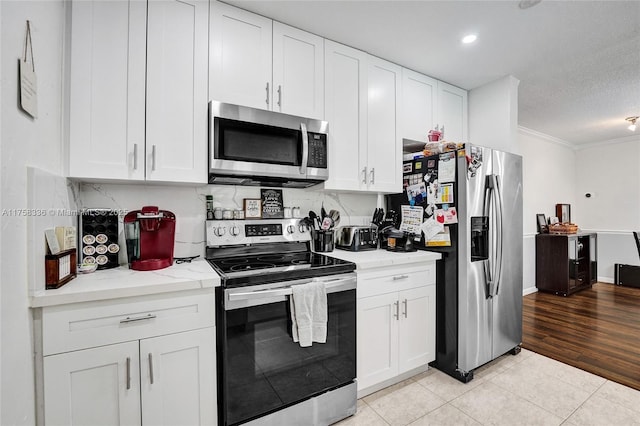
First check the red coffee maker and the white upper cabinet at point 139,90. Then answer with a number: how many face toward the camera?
2

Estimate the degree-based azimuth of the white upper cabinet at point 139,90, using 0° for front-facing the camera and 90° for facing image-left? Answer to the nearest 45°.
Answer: approximately 0°

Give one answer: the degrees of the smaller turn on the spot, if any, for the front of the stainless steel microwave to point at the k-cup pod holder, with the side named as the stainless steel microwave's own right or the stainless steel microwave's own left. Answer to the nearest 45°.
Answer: approximately 135° to the stainless steel microwave's own right

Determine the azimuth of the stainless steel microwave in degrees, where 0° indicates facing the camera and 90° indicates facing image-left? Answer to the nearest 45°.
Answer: approximately 315°

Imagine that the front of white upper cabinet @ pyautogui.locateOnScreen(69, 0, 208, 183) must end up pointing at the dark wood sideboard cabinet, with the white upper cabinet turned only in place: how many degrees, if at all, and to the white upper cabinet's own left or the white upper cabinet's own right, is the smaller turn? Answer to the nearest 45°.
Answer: approximately 90° to the white upper cabinet's own left

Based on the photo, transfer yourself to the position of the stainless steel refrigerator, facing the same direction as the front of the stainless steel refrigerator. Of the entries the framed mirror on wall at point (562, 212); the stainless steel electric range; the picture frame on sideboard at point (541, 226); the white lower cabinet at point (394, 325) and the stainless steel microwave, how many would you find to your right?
3

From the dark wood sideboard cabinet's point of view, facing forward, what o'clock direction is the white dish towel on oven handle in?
The white dish towel on oven handle is roughly at 2 o'clock from the dark wood sideboard cabinet.

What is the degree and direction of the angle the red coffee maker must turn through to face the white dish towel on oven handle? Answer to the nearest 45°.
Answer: approximately 45° to its left
